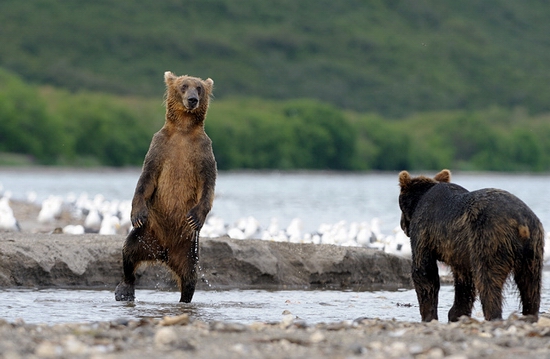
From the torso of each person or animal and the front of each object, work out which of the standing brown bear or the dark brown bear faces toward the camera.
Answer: the standing brown bear

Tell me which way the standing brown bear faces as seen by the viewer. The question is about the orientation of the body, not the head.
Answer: toward the camera

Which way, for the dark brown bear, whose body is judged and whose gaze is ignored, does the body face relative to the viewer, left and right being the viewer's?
facing away from the viewer and to the left of the viewer

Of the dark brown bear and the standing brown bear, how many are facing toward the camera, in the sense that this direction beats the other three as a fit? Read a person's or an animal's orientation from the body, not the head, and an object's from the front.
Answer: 1

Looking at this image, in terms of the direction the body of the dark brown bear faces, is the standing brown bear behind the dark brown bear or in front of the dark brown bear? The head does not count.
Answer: in front

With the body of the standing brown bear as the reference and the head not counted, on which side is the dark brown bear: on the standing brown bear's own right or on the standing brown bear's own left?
on the standing brown bear's own left
